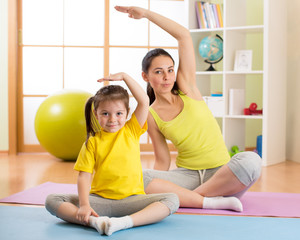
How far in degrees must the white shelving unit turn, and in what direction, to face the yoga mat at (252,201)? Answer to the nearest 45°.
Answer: approximately 45° to its left

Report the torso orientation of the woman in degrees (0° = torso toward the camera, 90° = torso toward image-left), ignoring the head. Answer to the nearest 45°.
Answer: approximately 0°

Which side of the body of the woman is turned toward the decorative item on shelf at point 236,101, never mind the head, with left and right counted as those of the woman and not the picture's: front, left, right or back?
back

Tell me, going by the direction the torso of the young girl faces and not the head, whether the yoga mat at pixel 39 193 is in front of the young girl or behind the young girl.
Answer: behind

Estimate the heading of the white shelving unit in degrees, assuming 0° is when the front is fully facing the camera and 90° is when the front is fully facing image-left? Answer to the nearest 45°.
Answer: approximately 45°

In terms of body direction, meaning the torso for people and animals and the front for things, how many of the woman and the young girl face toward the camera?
2

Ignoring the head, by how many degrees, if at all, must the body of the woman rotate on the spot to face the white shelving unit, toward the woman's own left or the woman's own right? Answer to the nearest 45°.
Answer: approximately 180°

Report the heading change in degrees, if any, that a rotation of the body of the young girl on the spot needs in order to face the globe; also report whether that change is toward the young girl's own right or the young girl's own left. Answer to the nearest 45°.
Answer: approximately 180°

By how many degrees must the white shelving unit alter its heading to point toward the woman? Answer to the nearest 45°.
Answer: approximately 45° to its left

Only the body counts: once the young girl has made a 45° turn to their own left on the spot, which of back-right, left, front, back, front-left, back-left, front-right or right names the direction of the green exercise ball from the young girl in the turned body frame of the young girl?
back-left

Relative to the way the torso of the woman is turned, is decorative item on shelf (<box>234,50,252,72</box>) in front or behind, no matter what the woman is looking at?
behind

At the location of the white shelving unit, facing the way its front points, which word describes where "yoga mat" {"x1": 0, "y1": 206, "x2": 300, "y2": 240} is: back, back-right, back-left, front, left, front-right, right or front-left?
front-left

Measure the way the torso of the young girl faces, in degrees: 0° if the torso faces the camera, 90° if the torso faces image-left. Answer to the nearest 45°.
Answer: approximately 0°

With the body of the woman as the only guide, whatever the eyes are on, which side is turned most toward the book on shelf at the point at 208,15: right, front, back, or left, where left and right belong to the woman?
back
